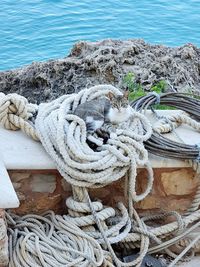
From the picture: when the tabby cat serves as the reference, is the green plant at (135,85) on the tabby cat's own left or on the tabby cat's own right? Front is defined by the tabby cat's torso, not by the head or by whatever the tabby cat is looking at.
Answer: on the tabby cat's own left

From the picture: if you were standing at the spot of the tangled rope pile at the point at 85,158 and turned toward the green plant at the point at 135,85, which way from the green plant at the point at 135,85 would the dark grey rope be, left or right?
right

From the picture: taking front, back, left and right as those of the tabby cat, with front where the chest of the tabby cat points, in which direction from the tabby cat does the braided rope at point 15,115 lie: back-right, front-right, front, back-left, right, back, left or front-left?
back-right

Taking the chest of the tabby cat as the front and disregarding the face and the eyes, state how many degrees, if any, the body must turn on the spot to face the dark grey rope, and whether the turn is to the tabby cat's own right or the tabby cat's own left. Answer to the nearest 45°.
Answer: approximately 45° to the tabby cat's own left

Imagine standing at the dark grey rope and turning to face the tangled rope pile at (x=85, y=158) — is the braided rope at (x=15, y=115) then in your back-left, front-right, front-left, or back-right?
front-right

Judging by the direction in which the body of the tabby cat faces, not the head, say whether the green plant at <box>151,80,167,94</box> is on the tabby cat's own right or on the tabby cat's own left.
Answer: on the tabby cat's own left

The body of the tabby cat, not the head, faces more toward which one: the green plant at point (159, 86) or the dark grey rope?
the dark grey rope
